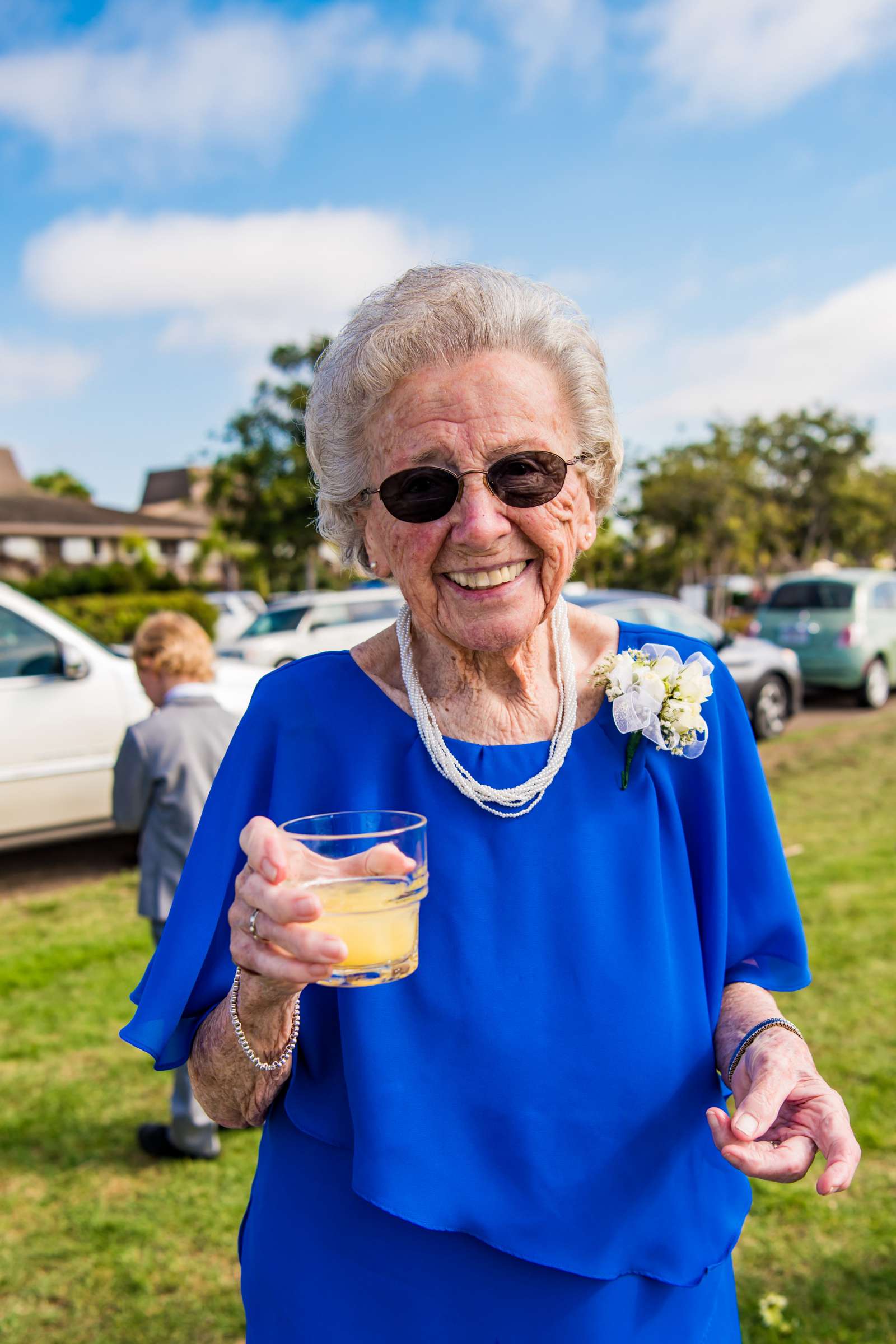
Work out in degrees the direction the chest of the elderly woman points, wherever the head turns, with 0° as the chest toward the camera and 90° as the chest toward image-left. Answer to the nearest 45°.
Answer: approximately 0°

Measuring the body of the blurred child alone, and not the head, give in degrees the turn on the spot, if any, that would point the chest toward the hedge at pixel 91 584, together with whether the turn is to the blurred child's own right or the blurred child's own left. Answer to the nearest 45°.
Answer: approximately 45° to the blurred child's own right

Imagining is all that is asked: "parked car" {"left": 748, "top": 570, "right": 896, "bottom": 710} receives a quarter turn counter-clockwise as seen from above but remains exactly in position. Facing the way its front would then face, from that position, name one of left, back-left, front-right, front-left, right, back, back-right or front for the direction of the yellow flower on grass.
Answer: back-left

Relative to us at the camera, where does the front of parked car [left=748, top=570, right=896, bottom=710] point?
facing away from the viewer and to the right of the viewer

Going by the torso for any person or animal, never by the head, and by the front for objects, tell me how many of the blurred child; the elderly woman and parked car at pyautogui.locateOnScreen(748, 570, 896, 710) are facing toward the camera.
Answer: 1

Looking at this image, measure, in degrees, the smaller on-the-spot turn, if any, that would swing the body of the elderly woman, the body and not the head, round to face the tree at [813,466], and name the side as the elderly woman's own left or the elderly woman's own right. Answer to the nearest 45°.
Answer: approximately 180°

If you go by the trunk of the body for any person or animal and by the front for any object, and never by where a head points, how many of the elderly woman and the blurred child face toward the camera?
1

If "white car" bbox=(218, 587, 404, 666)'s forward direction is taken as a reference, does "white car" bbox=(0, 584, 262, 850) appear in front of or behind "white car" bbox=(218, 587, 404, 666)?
in front

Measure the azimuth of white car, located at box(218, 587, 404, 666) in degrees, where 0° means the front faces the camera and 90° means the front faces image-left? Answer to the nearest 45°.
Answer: approximately 45°

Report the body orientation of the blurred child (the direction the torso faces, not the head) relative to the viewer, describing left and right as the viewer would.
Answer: facing away from the viewer and to the left of the viewer

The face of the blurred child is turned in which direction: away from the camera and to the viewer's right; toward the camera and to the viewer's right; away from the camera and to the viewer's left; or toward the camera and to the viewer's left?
away from the camera and to the viewer's left
